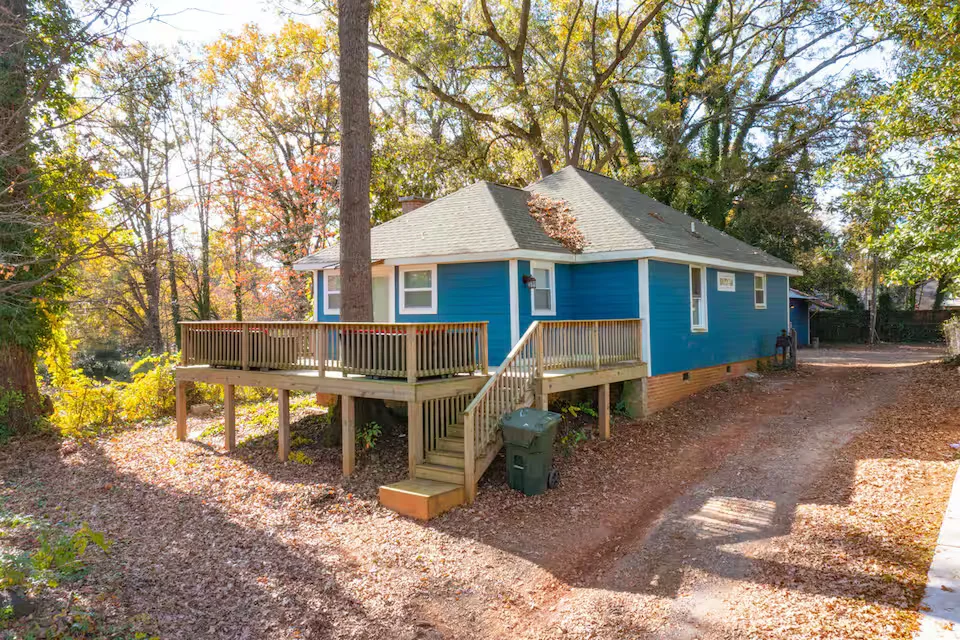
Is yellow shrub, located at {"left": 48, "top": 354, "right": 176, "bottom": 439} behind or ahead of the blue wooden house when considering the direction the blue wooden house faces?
ahead

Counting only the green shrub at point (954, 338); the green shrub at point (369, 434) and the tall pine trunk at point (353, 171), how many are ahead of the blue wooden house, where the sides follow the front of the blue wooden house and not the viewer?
2

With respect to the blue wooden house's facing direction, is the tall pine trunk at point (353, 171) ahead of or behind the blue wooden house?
ahead

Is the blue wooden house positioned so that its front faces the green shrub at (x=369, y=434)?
yes

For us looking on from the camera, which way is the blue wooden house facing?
facing the viewer and to the left of the viewer

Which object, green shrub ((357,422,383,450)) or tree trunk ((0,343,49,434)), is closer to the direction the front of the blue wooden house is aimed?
the green shrub

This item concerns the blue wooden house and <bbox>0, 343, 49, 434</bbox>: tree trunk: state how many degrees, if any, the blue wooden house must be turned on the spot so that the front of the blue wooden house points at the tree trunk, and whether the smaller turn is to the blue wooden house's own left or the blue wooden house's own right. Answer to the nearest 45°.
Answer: approximately 45° to the blue wooden house's own right
